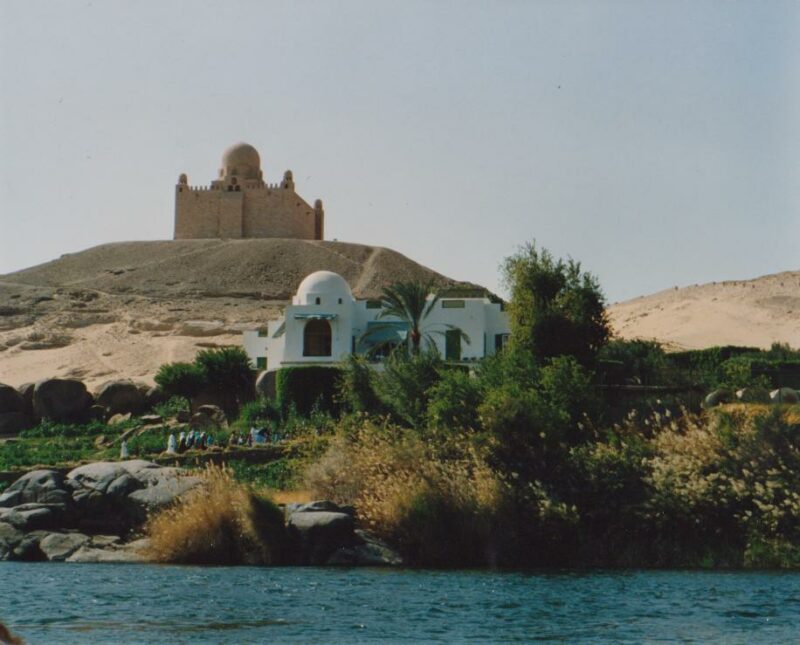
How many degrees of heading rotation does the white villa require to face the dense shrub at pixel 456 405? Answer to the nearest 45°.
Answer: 0° — it already faces it

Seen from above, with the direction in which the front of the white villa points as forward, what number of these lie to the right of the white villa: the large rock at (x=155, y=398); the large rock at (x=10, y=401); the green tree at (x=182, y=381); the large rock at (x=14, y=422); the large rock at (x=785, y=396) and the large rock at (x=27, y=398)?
5

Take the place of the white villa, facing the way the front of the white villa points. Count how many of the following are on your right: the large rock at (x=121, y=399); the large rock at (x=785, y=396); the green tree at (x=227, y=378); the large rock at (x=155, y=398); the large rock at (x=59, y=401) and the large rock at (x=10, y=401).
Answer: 5

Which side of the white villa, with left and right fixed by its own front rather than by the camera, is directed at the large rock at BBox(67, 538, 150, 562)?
front

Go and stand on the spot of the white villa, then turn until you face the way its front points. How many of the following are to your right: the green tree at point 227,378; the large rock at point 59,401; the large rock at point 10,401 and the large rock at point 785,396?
3

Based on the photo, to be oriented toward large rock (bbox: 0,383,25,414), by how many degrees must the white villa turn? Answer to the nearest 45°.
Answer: approximately 90° to its right

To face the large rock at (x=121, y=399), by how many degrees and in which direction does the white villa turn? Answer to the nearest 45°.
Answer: approximately 90° to its right

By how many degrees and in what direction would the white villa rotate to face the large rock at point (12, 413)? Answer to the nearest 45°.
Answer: approximately 90° to its right

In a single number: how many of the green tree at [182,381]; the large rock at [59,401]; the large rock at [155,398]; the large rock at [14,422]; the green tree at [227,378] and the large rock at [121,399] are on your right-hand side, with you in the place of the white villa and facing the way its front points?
6

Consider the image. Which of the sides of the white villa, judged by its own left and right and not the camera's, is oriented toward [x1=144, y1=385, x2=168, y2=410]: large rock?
right

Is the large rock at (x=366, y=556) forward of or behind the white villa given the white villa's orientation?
forward

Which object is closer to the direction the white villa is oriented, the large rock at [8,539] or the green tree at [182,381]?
the large rock

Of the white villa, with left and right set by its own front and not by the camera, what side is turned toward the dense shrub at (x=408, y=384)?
front

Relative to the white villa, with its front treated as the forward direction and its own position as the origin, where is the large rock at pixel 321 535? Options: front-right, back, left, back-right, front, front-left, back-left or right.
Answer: front

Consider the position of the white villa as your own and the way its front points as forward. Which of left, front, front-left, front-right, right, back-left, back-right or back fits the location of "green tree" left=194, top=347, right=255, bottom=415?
right

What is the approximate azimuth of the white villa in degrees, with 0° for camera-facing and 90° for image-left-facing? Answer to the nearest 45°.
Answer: approximately 0°

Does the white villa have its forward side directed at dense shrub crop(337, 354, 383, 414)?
yes
